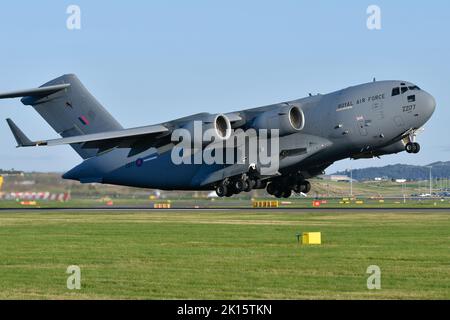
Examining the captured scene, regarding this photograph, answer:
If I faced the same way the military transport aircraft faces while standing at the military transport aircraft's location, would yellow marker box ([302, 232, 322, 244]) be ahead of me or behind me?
ahead

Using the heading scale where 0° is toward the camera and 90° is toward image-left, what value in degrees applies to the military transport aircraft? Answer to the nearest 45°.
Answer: approximately 315°
